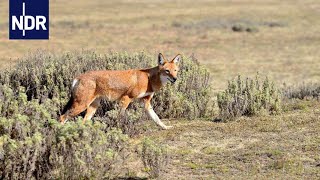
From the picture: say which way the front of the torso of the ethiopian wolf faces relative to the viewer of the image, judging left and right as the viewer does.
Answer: facing to the right of the viewer

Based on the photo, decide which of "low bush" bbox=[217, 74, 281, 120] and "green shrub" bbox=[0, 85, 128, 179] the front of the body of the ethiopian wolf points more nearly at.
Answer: the low bush

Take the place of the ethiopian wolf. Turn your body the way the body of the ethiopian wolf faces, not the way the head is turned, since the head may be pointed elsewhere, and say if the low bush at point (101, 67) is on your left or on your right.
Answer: on your left

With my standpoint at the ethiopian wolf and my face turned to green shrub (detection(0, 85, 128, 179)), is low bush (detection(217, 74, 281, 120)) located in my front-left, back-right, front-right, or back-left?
back-left

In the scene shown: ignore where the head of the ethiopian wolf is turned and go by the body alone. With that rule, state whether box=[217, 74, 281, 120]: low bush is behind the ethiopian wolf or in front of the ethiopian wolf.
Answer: in front
